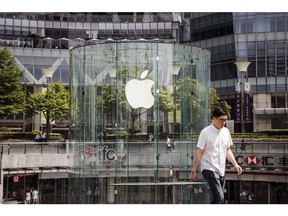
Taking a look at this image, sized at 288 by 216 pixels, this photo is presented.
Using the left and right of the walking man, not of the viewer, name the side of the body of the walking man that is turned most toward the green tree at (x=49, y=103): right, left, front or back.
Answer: back

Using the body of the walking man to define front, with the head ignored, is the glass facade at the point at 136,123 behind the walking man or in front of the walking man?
behind

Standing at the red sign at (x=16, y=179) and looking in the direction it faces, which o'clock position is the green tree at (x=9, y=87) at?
The green tree is roughly at 6 o'clock from the red sign.

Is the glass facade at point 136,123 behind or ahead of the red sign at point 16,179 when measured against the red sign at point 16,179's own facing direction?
ahead

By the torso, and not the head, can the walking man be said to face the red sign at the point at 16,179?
no

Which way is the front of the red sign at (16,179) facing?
toward the camera

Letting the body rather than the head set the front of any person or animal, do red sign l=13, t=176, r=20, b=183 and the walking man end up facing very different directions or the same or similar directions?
same or similar directions

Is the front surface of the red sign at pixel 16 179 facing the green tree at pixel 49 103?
no

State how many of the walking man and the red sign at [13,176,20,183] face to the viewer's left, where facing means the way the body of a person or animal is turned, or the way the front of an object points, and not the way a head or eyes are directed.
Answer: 0

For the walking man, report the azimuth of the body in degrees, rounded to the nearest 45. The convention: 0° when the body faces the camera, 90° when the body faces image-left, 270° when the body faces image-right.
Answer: approximately 315°

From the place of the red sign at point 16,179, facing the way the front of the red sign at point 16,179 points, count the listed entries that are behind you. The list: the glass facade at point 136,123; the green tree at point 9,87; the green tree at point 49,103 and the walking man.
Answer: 2

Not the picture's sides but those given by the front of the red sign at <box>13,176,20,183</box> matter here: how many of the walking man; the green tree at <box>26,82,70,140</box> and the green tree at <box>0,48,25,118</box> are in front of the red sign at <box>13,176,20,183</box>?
1

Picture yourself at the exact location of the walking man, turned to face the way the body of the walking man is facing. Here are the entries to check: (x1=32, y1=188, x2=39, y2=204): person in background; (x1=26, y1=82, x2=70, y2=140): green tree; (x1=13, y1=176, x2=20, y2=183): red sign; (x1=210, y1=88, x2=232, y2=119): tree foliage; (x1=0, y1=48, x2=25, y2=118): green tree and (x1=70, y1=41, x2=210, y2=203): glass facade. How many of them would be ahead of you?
0
